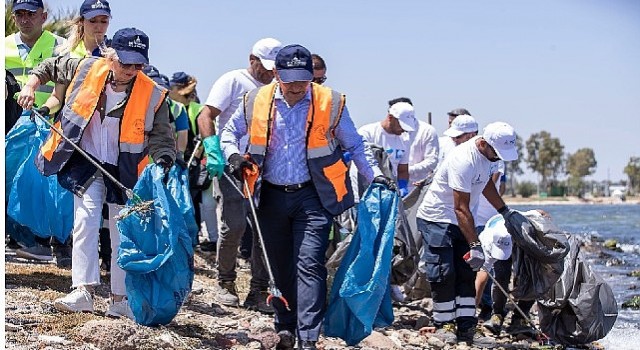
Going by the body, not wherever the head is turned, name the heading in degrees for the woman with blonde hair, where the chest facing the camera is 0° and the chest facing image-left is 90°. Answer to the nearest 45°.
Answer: approximately 315°

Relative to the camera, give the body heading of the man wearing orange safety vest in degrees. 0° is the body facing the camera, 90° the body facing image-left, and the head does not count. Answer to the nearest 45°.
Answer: approximately 0°

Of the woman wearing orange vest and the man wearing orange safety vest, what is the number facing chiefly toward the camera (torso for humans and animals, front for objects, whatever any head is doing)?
2

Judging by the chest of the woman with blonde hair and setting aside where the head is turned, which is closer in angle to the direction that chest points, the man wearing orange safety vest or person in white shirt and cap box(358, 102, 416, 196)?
the man wearing orange safety vest

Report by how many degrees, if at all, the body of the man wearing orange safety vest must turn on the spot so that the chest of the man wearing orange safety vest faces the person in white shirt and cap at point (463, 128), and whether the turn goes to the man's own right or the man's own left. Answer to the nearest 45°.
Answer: approximately 135° to the man's own left
